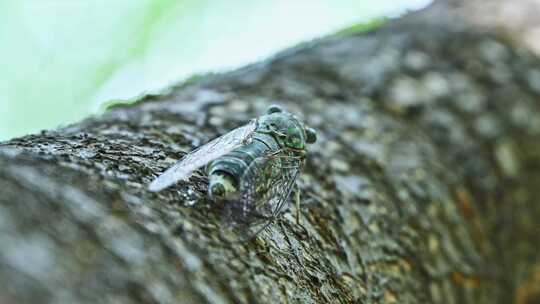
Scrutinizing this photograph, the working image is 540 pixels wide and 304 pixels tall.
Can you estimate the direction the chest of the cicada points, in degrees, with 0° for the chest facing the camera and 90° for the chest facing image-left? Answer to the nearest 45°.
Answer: approximately 225°
